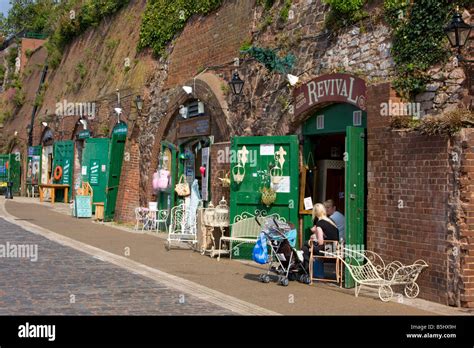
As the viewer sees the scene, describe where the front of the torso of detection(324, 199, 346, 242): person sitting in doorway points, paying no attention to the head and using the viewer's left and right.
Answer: facing the viewer and to the left of the viewer

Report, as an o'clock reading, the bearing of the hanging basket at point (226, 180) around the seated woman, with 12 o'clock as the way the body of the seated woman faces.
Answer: The hanging basket is roughly at 2 o'clock from the seated woman.

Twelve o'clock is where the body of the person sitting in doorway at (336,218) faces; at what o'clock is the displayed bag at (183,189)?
The displayed bag is roughly at 3 o'clock from the person sitting in doorway.

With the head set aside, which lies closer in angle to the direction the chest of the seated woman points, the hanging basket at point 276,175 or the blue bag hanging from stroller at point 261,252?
the blue bag hanging from stroller

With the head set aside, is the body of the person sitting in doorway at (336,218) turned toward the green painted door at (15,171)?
no

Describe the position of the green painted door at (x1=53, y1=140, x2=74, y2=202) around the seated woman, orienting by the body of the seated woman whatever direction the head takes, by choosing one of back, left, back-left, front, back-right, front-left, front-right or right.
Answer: front-right

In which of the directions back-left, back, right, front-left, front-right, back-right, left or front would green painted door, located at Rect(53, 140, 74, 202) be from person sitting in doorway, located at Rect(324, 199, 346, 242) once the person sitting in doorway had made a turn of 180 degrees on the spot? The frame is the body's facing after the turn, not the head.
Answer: left

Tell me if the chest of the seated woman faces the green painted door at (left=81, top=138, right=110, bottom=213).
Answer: no

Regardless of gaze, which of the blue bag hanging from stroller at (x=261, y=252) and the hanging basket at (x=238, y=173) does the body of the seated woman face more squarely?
the blue bag hanging from stroller

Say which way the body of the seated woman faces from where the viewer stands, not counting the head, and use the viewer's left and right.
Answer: facing to the left of the viewer

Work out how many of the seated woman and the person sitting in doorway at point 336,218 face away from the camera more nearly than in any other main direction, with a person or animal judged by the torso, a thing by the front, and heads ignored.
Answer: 0

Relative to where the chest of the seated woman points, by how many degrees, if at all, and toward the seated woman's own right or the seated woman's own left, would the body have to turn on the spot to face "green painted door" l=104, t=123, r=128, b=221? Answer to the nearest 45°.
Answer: approximately 45° to the seated woman's own right

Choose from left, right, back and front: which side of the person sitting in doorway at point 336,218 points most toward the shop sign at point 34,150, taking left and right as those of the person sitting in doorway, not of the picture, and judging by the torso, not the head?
right

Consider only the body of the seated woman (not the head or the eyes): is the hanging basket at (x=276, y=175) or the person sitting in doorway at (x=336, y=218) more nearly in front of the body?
the hanging basket

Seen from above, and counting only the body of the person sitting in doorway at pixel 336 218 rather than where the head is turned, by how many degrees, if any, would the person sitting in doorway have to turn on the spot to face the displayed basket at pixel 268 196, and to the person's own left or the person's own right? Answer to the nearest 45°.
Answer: approximately 90° to the person's own right

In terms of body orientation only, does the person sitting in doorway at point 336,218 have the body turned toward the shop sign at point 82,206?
no
